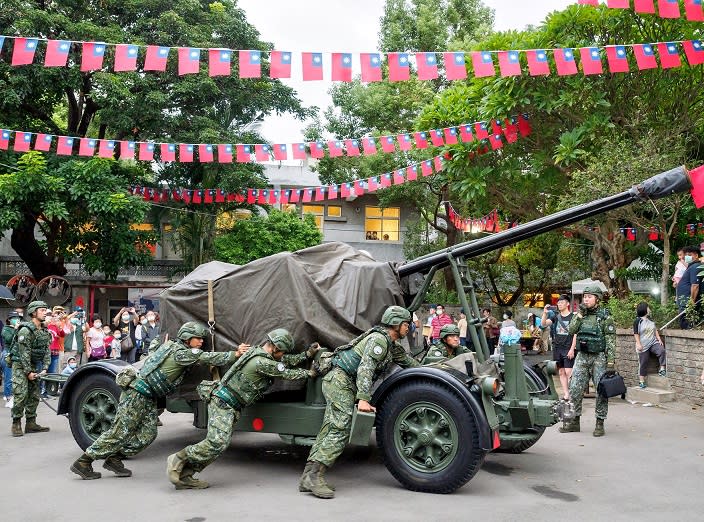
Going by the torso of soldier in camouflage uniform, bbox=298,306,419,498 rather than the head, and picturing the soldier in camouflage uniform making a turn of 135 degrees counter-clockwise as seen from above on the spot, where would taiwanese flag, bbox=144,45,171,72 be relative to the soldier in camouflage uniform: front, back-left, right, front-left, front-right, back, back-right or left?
front

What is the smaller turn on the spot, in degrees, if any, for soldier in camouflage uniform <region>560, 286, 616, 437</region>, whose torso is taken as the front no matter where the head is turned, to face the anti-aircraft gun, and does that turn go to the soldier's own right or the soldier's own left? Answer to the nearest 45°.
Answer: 0° — they already face it

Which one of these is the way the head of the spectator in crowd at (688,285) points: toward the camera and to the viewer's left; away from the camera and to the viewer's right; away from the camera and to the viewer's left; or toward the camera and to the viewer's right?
toward the camera and to the viewer's left

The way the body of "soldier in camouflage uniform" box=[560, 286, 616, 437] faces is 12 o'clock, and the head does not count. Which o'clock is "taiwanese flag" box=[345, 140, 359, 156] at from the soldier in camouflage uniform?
The taiwanese flag is roughly at 3 o'clock from the soldier in camouflage uniform.

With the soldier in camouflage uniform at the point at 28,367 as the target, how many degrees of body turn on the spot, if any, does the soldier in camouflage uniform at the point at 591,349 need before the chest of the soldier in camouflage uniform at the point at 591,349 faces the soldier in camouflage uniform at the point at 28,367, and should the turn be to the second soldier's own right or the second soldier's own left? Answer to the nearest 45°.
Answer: approximately 45° to the second soldier's own right

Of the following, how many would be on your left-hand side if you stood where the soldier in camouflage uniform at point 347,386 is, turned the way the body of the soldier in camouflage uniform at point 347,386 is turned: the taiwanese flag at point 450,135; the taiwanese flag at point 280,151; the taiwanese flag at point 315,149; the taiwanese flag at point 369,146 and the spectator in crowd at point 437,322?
5

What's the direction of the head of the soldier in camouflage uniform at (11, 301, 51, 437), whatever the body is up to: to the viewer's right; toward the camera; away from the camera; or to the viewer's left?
to the viewer's right

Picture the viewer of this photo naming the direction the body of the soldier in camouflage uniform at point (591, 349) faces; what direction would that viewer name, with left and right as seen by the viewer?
facing the viewer and to the left of the viewer

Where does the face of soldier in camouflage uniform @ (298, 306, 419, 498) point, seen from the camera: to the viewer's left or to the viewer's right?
to the viewer's right

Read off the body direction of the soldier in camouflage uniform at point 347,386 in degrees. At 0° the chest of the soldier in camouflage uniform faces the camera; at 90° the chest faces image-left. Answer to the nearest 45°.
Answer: approximately 270°

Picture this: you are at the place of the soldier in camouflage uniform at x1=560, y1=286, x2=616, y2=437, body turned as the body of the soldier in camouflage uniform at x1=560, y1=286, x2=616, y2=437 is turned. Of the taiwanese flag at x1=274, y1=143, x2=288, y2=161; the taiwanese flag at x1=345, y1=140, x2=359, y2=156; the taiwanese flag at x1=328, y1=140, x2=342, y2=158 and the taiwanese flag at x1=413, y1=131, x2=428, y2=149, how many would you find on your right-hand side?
4
